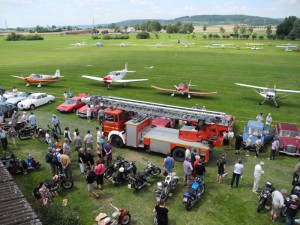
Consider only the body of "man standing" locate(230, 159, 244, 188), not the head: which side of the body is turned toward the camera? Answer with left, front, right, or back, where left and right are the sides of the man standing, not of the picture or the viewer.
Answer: back

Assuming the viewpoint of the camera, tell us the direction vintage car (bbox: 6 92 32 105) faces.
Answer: facing the viewer and to the left of the viewer

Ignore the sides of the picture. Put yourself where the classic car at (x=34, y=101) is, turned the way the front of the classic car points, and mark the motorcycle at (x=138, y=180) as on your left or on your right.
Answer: on your left

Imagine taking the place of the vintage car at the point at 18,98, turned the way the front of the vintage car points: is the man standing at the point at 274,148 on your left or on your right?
on your left

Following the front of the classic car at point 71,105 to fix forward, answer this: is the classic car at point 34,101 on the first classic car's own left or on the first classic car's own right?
on the first classic car's own right

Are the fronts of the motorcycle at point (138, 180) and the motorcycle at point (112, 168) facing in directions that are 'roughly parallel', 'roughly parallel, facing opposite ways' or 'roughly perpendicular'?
roughly parallel

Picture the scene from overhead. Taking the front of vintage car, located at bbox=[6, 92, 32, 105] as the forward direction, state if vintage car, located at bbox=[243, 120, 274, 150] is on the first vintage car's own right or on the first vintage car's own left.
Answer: on the first vintage car's own left
